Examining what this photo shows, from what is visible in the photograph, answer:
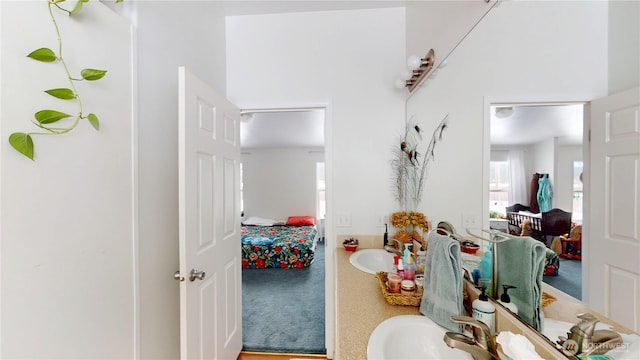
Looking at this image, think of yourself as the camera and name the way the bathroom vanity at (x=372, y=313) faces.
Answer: facing the viewer and to the left of the viewer

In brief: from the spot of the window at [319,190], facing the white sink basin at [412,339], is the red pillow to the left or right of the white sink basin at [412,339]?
right

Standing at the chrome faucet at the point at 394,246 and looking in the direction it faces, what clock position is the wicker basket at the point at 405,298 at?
The wicker basket is roughly at 9 o'clock from the chrome faucet.

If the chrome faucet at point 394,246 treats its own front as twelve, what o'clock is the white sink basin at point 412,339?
The white sink basin is roughly at 9 o'clock from the chrome faucet.

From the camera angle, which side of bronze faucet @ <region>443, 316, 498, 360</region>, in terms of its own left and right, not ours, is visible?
left

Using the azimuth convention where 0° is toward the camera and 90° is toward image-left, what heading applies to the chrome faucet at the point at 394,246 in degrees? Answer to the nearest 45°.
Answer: approximately 90°

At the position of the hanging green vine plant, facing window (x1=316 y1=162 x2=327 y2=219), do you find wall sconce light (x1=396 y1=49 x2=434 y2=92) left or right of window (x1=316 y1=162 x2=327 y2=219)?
right

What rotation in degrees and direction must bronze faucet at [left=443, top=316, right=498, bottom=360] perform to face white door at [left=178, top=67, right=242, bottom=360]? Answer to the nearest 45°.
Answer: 0° — it already faces it

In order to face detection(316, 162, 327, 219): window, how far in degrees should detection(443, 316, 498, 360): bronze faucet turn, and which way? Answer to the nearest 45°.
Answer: approximately 45° to its right

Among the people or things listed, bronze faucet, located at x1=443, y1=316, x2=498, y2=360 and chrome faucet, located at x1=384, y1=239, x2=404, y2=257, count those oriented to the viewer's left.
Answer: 2
